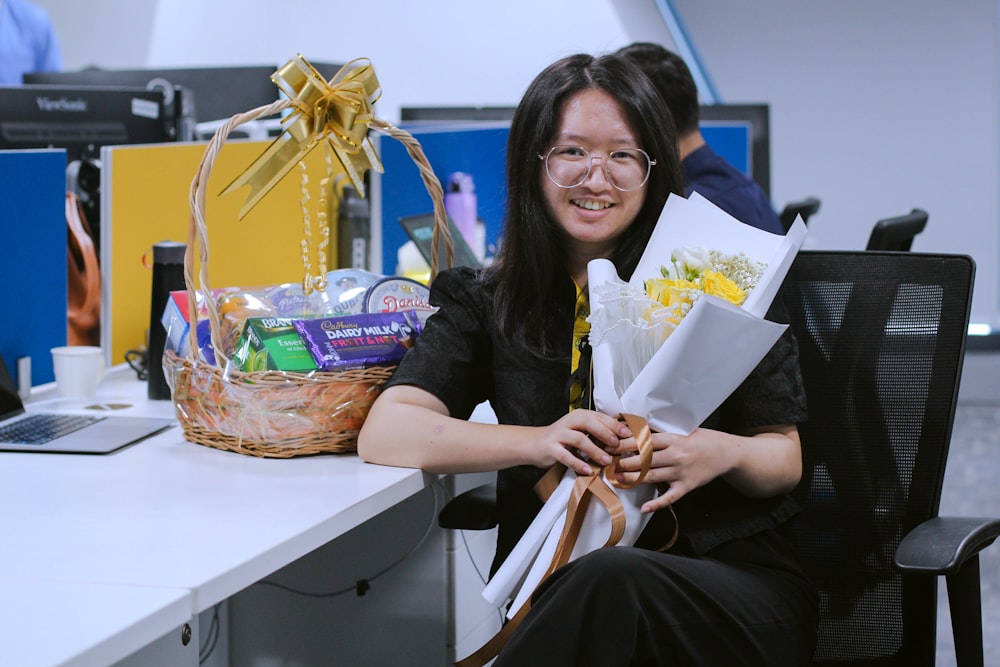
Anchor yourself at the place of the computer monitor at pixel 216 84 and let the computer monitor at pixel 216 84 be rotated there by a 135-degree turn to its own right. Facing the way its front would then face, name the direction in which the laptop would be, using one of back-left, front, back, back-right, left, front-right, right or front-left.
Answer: front-right

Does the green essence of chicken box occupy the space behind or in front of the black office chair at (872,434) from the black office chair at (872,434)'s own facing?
in front

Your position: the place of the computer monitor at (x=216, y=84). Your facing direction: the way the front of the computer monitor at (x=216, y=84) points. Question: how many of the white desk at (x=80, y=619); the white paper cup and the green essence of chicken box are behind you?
3

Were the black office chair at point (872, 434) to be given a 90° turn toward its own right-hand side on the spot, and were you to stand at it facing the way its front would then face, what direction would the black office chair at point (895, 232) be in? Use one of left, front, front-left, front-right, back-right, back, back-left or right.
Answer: front-right

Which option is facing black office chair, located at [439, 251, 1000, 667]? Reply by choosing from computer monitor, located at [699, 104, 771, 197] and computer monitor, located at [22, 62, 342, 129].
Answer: computer monitor, located at [699, 104, 771, 197]

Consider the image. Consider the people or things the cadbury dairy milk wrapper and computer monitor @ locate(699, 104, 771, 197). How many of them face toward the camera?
2

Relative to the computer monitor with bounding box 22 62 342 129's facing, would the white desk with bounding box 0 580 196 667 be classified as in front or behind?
behind

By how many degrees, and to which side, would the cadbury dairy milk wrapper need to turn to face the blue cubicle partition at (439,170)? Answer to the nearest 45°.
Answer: approximately 180°

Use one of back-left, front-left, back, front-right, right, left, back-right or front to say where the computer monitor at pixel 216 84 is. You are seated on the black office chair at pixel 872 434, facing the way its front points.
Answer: right

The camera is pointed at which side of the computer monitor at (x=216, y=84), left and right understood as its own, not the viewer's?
back

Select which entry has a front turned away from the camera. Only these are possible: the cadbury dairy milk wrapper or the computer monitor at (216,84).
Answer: the computer monitor

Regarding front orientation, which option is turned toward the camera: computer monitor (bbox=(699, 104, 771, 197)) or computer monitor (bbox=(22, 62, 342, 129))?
computer monitor (bbox=(699, 104, 771, 197))

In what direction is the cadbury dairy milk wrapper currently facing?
toward the camera

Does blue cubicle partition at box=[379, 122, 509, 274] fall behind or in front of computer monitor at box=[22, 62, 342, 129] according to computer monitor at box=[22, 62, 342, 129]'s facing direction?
behind

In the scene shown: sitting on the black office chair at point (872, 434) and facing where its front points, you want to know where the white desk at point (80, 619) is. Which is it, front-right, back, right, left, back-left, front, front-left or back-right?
front

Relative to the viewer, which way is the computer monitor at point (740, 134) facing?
toward the camera

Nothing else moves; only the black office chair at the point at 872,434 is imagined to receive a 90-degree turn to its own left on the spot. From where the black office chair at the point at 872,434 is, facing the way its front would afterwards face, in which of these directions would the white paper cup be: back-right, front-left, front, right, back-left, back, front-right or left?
back-right

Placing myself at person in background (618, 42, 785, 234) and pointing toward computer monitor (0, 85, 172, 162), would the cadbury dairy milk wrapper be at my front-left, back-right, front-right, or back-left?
front-left

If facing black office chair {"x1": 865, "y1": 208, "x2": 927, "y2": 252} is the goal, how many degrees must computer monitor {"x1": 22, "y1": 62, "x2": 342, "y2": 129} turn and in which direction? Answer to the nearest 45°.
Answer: approximately 135° to its right
